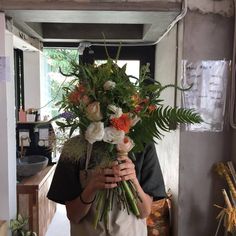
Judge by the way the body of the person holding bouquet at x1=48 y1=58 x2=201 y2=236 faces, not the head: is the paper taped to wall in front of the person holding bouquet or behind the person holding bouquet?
behind

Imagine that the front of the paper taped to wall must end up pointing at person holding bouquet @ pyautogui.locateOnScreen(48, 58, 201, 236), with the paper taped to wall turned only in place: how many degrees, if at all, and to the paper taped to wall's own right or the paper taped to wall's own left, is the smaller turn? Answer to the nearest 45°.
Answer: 0° — it already faces them

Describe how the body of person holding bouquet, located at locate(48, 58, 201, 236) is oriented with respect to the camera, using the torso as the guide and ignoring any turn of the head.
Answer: toward the camera

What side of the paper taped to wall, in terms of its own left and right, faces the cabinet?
right
